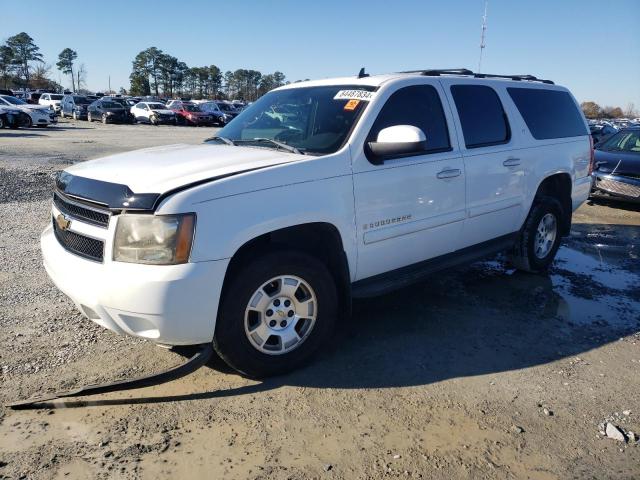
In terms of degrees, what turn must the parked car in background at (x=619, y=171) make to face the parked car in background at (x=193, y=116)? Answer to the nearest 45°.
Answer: approximately 90° to its right

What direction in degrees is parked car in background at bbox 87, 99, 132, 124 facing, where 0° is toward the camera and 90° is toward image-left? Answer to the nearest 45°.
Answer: approximately 315°

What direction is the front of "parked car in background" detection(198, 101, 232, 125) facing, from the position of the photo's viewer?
facing the viewer and to the right of the viewer

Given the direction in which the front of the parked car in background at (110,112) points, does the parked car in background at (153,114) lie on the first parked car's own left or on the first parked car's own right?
on the first parked car's own left

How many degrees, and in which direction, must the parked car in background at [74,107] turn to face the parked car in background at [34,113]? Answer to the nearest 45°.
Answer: approximately 45° to its right

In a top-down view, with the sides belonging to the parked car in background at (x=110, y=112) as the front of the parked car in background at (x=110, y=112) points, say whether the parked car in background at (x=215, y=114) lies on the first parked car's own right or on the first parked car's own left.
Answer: on the first parked car's own left

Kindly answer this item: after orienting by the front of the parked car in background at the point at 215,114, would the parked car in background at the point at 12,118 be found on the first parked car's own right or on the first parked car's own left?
on the first parked car's own right

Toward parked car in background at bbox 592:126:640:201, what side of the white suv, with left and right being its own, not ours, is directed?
back

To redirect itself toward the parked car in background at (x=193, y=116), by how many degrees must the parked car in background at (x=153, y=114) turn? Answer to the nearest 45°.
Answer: approximately 45° to its left

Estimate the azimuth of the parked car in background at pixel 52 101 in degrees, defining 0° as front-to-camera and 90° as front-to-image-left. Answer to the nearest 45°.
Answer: approximately 315°
